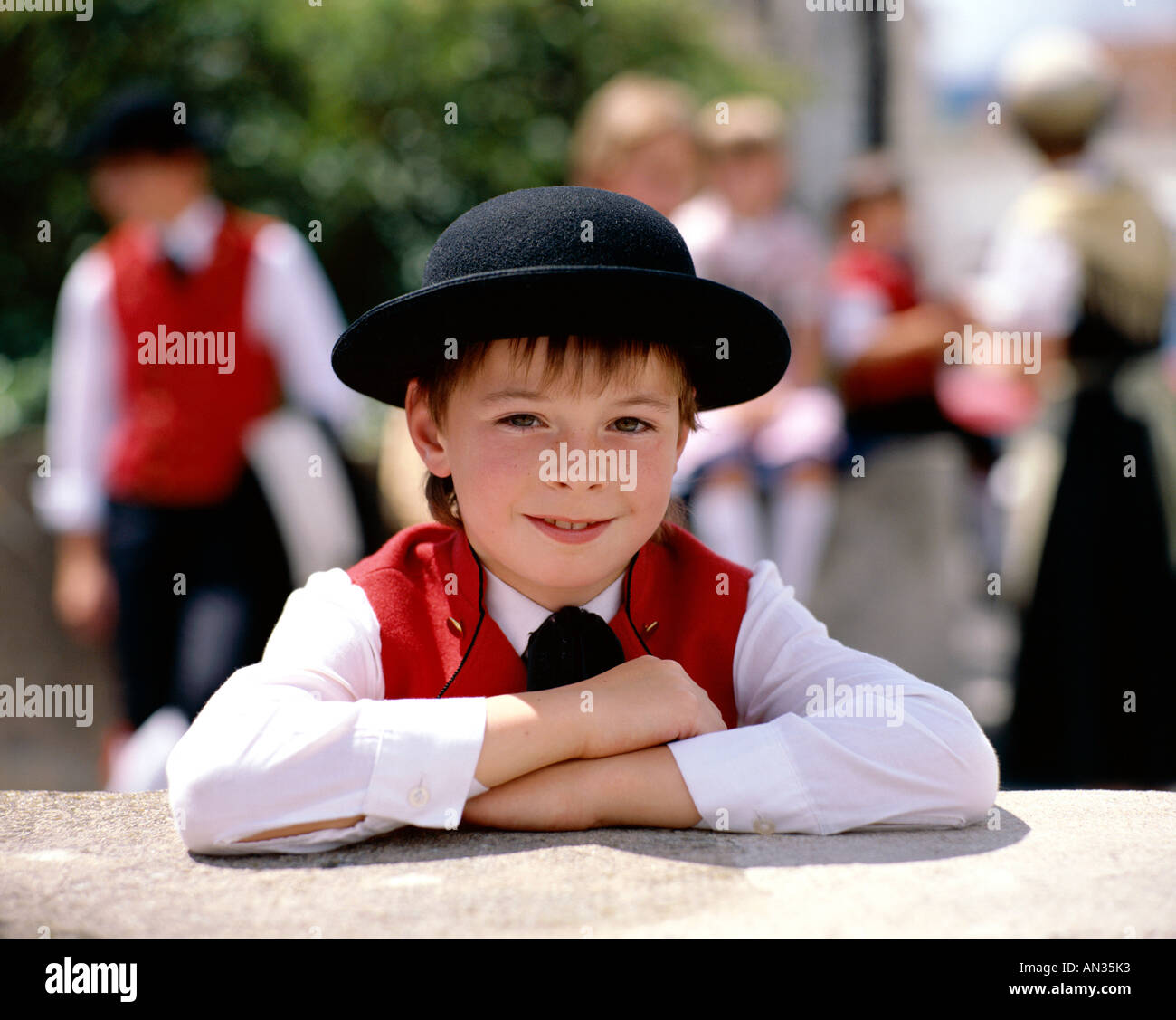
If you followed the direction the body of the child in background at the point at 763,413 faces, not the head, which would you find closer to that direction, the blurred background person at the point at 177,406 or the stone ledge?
the stone ledge

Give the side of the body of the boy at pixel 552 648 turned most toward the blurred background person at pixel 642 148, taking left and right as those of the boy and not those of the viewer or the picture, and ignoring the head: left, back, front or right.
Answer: back

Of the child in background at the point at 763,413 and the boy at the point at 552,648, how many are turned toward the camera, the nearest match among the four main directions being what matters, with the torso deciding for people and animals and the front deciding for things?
2

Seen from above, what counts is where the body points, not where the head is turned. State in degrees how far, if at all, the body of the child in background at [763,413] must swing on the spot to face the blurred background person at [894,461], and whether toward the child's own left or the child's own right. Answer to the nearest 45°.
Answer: approximately 135° to the child's own left

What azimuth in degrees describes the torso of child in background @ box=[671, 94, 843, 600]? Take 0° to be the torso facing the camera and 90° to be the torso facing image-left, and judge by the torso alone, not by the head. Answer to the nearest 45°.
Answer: approximately 0°

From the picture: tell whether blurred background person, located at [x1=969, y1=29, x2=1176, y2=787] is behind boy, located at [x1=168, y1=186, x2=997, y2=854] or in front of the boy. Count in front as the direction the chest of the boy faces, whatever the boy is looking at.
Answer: behind
